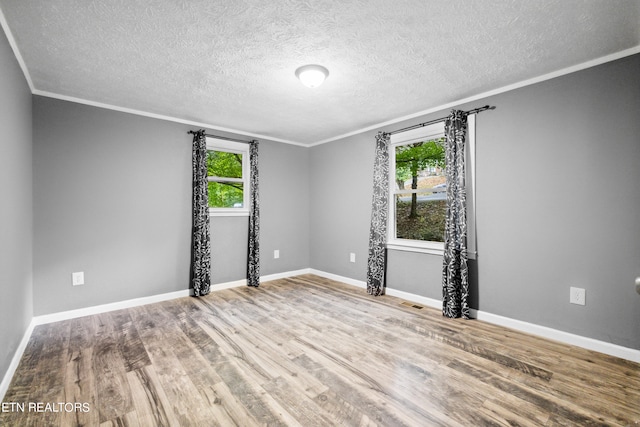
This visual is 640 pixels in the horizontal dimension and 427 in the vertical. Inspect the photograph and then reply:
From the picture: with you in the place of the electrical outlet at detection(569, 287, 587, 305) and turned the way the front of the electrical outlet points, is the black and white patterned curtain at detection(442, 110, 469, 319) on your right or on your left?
on your right

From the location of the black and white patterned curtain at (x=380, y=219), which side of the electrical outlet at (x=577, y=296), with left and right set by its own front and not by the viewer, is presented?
right

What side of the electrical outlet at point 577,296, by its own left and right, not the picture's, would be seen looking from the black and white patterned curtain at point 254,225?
right

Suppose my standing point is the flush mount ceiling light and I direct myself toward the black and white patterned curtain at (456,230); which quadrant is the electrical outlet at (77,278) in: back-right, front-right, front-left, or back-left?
back-left

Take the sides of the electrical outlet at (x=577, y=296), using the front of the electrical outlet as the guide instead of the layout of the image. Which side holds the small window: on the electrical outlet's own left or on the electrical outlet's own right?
on the electrical outlet's own right

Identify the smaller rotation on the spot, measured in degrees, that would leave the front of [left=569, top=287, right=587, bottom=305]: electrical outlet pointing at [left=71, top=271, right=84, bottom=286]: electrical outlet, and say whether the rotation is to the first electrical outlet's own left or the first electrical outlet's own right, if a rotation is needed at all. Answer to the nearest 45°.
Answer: approximately 45° to the first electrical outlet's own right
